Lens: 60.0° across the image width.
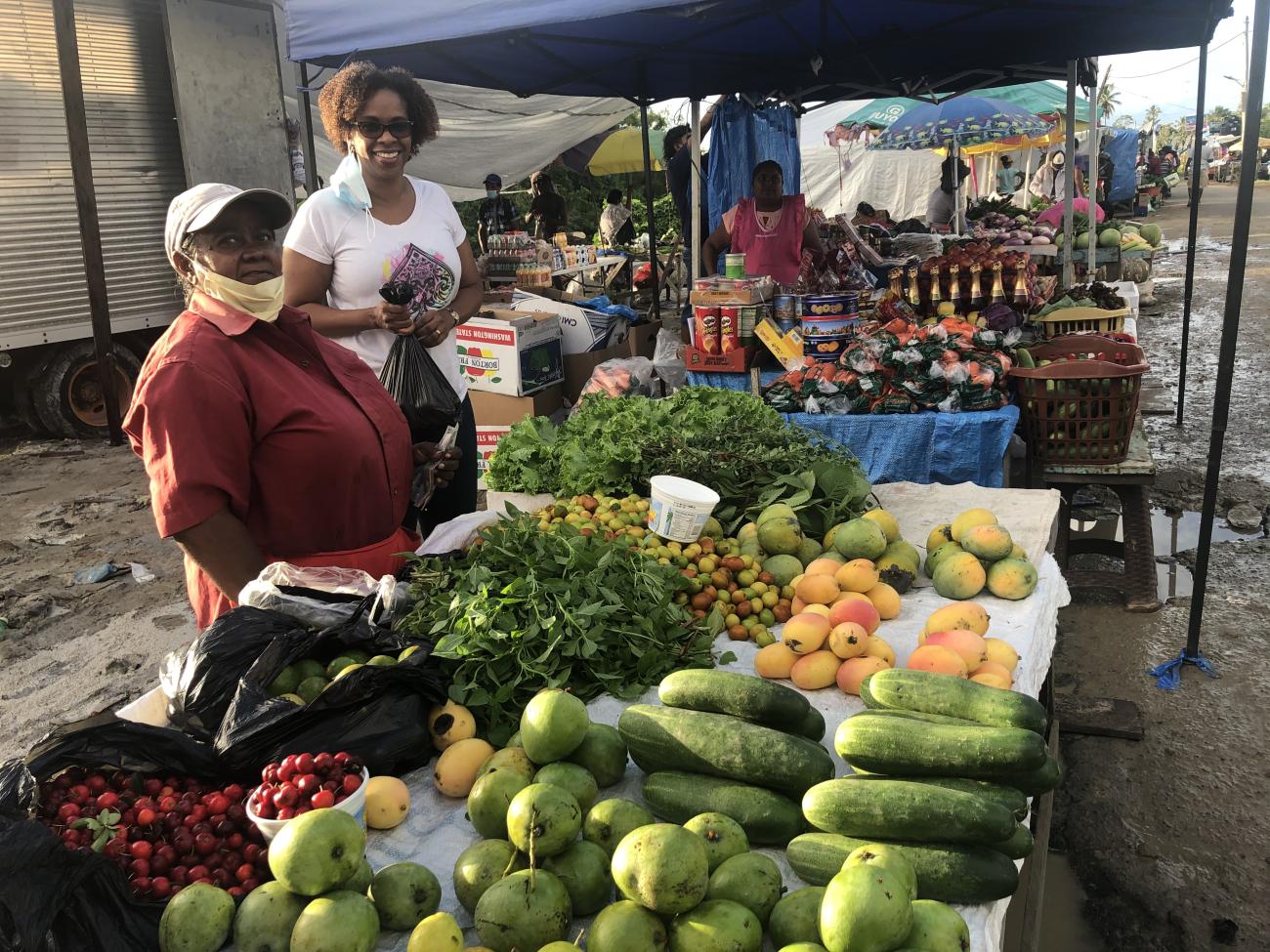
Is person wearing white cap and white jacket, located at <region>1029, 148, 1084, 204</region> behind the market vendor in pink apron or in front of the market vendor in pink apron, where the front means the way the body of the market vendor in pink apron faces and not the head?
behind

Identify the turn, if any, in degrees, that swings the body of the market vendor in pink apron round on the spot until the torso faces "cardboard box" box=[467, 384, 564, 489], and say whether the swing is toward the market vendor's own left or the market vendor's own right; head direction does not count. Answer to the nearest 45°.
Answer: approximately 45° to the market vendor's own right

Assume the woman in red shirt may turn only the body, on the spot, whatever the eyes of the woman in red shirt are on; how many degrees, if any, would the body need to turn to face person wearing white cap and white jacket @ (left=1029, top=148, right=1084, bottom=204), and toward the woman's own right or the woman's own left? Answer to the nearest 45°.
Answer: approximately 90° to the woman's own left

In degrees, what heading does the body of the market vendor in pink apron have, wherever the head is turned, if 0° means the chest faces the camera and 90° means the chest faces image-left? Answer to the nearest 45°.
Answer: approximately 0°

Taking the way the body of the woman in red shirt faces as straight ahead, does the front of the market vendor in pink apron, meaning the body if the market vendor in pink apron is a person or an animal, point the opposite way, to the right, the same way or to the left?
to the right

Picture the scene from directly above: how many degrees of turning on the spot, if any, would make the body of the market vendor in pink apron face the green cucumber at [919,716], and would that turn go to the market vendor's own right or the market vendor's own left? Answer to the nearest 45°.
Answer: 0° — they already face it

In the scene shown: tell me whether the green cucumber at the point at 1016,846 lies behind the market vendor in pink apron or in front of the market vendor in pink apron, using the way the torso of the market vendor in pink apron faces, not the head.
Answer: in front

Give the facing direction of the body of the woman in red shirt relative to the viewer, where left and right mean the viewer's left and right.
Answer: facing the viewer and to the right of the viewer

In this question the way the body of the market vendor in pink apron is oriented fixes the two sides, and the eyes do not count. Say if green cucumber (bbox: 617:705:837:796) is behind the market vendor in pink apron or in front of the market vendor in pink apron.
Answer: in front

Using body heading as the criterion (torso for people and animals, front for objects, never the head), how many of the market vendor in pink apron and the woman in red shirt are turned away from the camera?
0

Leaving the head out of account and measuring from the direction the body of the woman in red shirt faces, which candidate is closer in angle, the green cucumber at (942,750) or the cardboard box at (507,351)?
the green cucumber

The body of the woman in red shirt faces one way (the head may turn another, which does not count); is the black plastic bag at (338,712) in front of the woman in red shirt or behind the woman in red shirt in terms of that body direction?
in front

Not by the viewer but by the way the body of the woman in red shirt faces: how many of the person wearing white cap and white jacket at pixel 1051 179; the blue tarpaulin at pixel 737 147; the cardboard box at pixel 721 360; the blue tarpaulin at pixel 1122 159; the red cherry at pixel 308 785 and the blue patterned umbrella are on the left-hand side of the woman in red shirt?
5

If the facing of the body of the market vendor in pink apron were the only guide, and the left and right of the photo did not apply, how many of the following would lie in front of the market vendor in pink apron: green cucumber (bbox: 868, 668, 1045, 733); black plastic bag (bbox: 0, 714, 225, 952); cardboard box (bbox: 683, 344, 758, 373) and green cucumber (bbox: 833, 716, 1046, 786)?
4

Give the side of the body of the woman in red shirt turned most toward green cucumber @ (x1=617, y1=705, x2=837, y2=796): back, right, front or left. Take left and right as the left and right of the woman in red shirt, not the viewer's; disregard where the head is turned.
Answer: front
